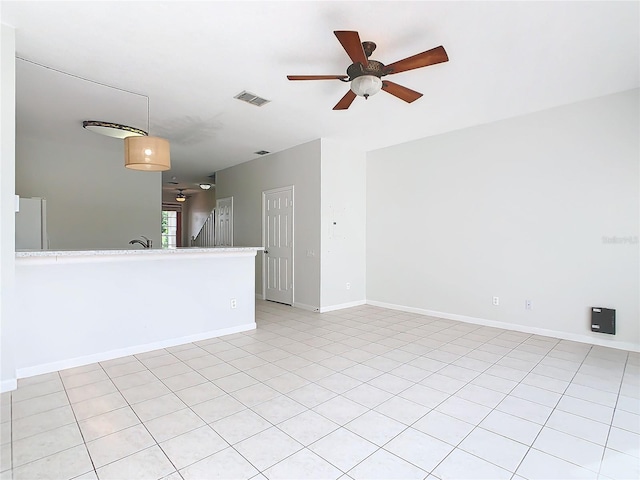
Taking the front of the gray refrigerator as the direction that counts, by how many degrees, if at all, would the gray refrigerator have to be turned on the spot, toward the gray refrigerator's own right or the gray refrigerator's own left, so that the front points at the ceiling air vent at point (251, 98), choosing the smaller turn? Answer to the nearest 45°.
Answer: approximately 45° to the gray refrigerator's own right

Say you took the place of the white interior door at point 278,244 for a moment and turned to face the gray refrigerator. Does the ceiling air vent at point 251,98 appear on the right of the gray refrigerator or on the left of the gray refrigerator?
left

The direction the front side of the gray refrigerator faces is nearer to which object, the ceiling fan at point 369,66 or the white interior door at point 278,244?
the white interior door

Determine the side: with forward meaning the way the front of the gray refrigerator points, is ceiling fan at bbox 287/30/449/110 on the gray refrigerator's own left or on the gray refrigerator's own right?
on the gray refrigerator's own right

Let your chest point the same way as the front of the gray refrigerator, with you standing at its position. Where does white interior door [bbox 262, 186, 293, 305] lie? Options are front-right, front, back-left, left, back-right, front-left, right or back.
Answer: front

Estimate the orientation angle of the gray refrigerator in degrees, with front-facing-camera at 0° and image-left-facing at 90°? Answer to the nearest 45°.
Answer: approximately 270°

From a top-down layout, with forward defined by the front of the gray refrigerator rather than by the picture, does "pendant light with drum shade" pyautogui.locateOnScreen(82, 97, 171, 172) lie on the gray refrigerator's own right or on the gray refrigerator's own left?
on the gray refrigerator's own right
